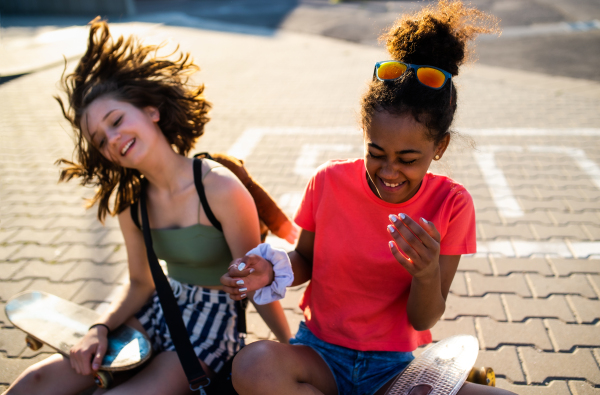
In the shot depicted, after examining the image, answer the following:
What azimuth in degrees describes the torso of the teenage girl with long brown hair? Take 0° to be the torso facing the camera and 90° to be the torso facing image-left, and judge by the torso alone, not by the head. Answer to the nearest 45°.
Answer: approximately 45°

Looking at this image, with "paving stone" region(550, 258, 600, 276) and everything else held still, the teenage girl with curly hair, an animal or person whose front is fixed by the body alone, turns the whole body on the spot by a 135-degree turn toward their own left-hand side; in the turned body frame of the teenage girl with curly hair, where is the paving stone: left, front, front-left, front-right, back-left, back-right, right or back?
front

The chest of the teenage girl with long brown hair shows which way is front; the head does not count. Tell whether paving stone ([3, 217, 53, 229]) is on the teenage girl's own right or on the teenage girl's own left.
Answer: on the teenage girl's own right

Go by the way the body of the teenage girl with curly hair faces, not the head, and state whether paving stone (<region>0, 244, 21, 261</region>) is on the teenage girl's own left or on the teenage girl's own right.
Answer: on the teenage girl's own right

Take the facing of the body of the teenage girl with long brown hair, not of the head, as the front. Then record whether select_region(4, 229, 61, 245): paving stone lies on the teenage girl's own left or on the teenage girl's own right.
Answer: on the teenage girl's own right

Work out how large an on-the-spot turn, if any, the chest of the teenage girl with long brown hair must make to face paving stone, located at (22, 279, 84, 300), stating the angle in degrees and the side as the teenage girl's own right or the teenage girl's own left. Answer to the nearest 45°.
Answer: approximately 90° to the teenage girl's own right

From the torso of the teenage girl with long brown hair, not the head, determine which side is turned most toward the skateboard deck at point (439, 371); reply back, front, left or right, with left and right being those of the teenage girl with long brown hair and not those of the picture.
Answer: left

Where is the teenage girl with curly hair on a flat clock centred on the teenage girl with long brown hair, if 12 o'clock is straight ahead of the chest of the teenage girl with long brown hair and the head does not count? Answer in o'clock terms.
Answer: The teenage girl with curly hair is roughly at 9 o'clock from the teenage girl with long brown hair.
